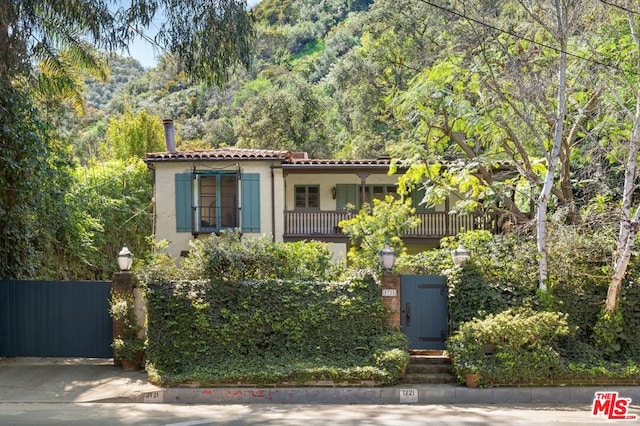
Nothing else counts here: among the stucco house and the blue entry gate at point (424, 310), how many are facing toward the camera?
2

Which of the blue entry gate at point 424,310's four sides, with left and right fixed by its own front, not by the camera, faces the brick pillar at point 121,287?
right

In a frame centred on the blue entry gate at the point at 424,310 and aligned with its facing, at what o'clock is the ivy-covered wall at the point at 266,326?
The ivy-covered wall is roughly at 2 o'clock from the blue entry gate.

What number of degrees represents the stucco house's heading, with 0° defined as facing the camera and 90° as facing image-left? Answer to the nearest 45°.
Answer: approximately 0°

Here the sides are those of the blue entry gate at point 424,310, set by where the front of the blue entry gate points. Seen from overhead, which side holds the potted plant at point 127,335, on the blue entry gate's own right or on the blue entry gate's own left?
on the blue entry gate's own right
